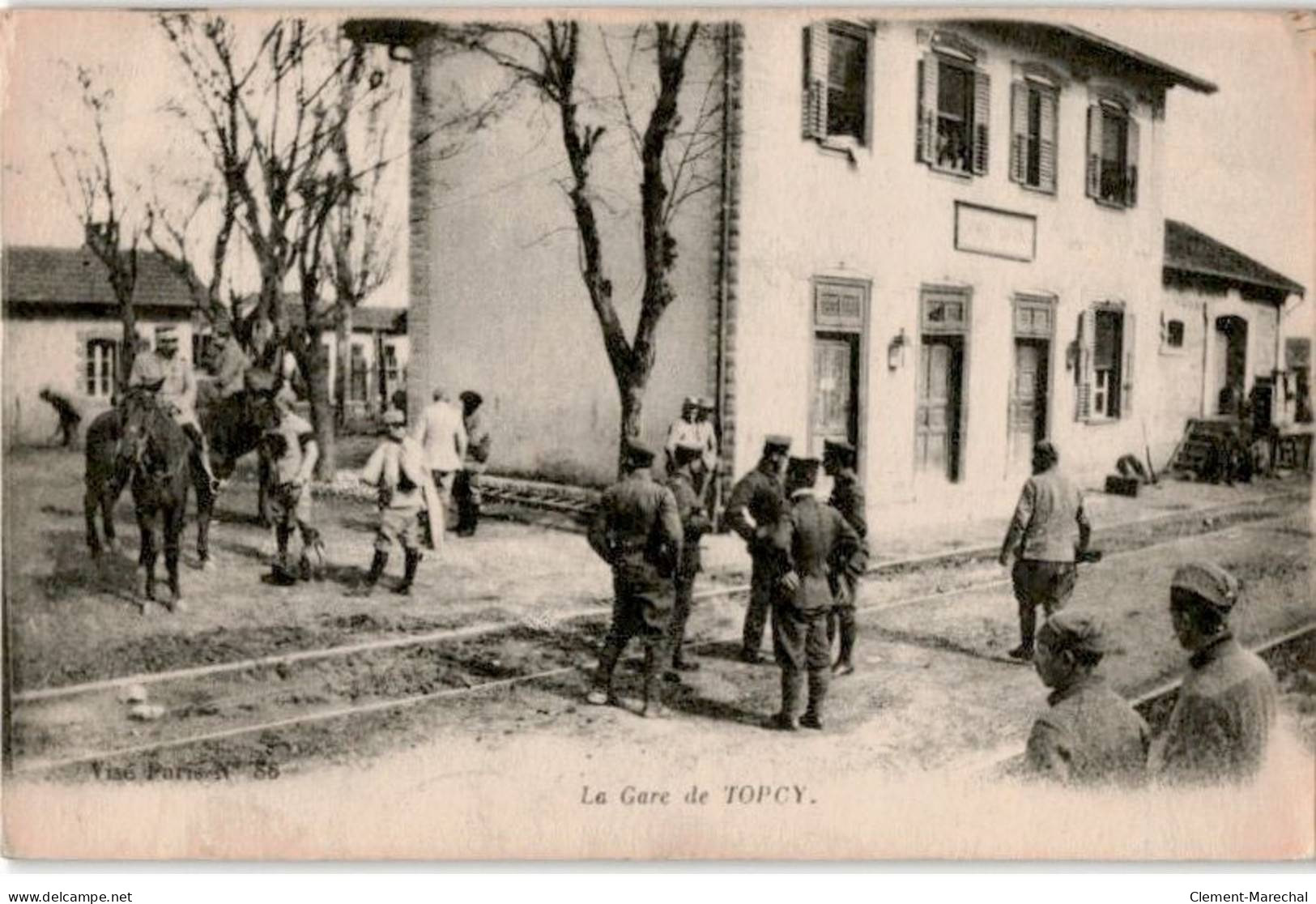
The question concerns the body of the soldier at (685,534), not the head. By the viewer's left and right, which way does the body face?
facing to the right of the viewer

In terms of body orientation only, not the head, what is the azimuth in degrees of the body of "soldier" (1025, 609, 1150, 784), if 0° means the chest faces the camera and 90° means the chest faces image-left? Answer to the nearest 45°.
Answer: approximately 135°

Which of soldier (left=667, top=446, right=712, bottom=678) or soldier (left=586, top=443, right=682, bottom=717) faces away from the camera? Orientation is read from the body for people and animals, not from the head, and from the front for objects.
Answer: soldier (left=586, top=443, right=682, bottom=717)

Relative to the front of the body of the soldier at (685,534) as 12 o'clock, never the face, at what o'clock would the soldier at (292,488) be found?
the soldier at (292,488) is roughly at 6 o'clock from the soldier at (685,534).
